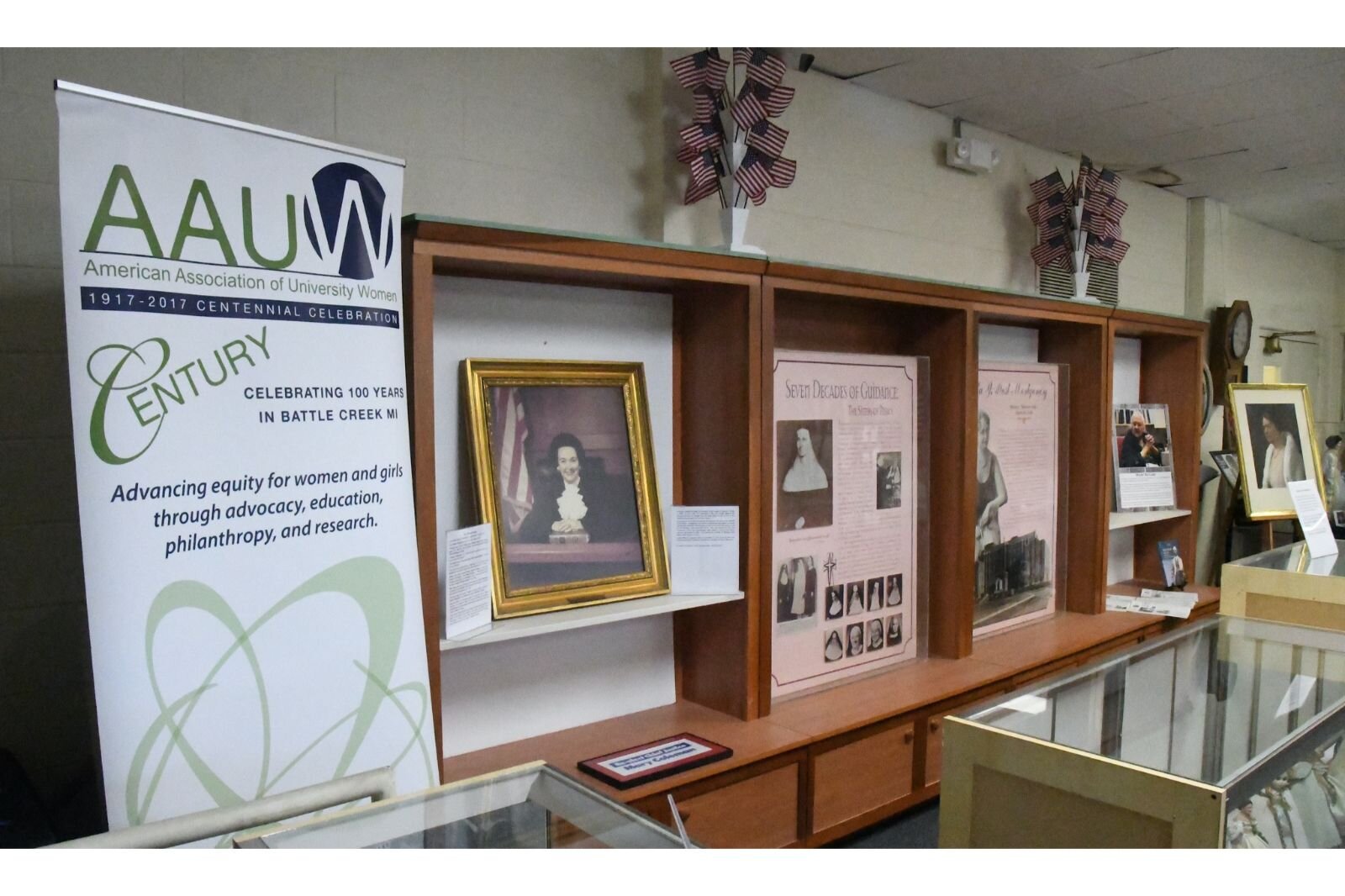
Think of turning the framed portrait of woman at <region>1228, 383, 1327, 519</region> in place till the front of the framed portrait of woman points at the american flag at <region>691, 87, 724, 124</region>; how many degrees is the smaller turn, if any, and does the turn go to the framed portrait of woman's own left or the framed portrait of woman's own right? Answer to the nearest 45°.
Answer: approximately 90° to the framed portrait of woman's own right

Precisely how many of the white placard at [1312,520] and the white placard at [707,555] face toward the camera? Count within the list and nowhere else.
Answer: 2

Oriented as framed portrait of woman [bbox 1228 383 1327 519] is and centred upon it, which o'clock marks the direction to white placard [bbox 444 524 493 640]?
The white placard is roughly at 2 o'clock from the framed portrait of woman.

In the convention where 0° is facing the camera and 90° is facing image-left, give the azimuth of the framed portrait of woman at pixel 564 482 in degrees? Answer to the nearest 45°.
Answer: approximately 315°

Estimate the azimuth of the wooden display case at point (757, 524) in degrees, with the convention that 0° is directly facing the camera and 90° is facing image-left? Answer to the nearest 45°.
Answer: approximately 315°

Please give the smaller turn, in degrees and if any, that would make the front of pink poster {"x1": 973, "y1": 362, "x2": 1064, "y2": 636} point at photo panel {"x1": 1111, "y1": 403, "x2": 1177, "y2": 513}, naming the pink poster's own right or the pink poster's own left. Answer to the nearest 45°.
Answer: approximately 90° to the pink poster's own left

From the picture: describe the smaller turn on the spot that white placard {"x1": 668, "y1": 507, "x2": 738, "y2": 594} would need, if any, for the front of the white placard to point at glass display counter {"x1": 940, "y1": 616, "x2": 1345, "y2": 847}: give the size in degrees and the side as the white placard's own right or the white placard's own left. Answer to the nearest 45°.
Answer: approximately 45° to the white placard's own left

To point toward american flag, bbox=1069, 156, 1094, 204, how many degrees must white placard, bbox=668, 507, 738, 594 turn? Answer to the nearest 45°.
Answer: approximately 135° to its left

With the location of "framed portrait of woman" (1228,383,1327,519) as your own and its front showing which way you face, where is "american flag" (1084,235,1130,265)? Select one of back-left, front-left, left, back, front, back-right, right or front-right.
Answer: right

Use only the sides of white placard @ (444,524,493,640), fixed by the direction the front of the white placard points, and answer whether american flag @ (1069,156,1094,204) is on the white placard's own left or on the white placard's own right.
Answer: on the white placard's own left

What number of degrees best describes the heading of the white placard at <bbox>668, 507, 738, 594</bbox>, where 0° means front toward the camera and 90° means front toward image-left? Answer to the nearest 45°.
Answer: approximately 0°
